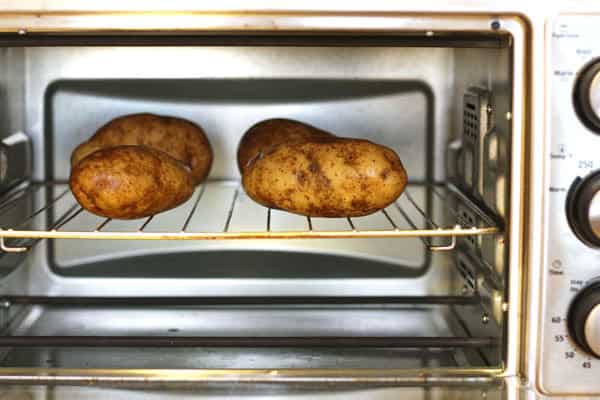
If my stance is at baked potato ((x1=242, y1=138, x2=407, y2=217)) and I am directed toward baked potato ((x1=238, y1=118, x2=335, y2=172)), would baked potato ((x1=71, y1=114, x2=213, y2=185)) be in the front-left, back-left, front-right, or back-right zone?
front-left

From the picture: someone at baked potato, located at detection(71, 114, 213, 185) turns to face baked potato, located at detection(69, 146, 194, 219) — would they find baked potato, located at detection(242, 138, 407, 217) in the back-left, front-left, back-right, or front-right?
front-left

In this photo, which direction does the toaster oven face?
toward the camera
